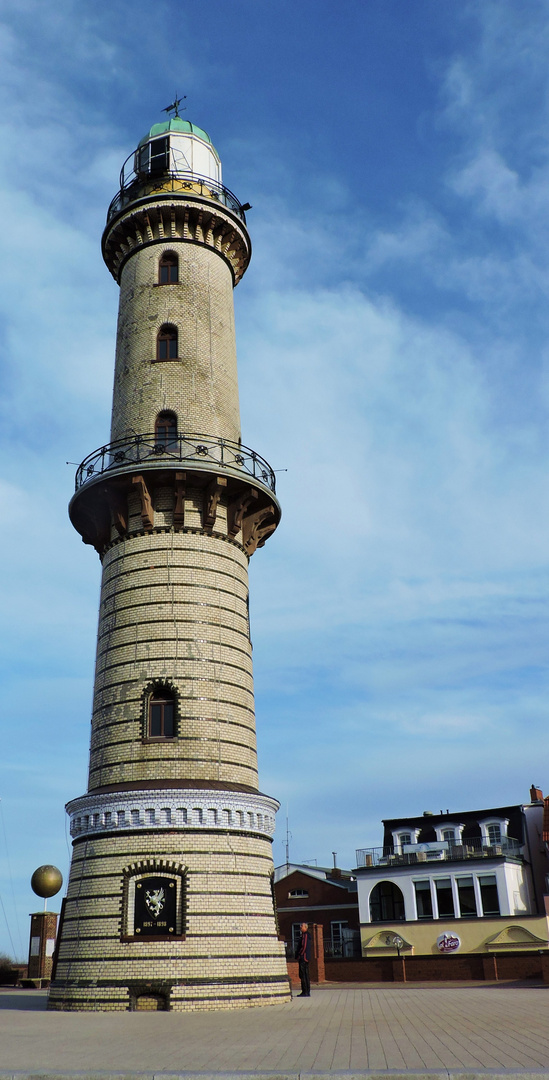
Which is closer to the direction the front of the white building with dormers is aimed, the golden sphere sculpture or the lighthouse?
the lighthouse

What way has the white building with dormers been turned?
toward the camera

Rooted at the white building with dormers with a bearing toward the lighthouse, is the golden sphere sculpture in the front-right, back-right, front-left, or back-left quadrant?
front-right

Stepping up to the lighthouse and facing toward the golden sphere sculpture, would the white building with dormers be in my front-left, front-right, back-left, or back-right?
front-right

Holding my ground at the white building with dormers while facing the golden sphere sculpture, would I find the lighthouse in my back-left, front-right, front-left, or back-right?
front-left

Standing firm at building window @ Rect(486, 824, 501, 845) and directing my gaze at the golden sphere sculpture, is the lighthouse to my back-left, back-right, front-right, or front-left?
front-left

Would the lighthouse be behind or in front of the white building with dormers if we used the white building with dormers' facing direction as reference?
in front

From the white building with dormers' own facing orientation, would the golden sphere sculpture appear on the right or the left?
on its right
